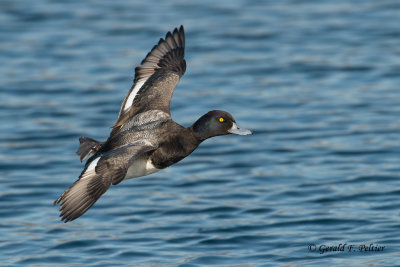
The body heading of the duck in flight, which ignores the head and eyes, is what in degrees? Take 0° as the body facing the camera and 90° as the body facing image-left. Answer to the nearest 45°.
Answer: approximately 270°
